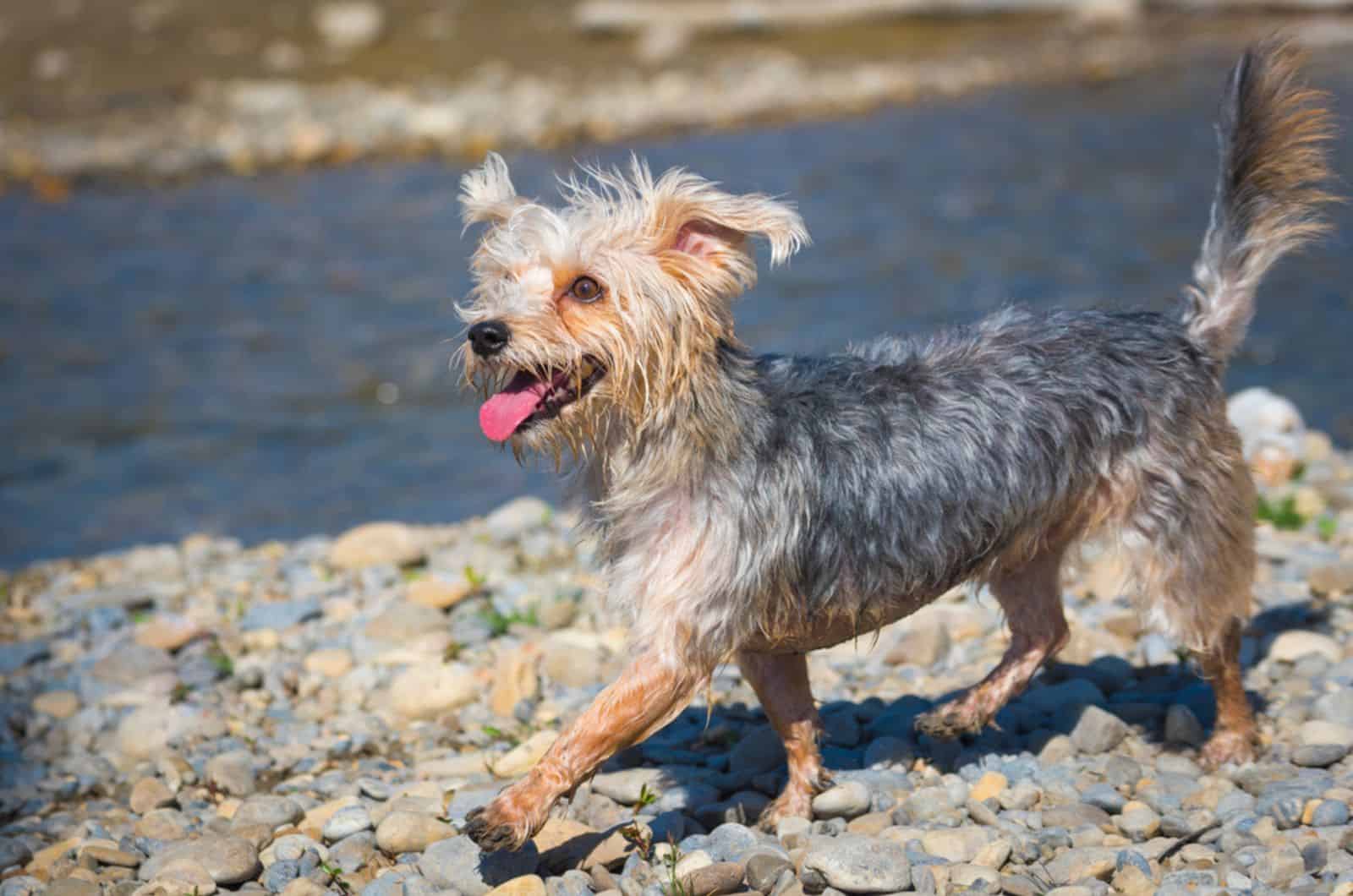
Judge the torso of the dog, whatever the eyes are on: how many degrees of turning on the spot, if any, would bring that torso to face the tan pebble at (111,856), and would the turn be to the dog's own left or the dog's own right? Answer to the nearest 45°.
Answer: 0° — it already faces it

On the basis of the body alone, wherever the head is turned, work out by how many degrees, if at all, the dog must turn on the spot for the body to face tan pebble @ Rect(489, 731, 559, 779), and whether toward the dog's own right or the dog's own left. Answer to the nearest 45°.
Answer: approximately 45° to the dog's own right

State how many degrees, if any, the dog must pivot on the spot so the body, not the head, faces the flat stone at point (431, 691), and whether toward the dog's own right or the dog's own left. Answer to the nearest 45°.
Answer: approximately 45° to the dog's own right

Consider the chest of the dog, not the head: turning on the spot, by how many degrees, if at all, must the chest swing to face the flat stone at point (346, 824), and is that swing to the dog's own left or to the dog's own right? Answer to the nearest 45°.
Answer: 0° — it already faces it

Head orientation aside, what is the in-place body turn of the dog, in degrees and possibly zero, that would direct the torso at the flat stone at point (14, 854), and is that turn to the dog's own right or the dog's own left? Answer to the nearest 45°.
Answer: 0° — it already faces it

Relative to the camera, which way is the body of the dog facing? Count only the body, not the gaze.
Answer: to the viewer's left

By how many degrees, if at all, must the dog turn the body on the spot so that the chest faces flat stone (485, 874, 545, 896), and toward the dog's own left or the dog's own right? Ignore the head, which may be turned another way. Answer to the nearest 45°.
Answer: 0° — it already faces it

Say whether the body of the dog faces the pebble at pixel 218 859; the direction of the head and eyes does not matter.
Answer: yes
